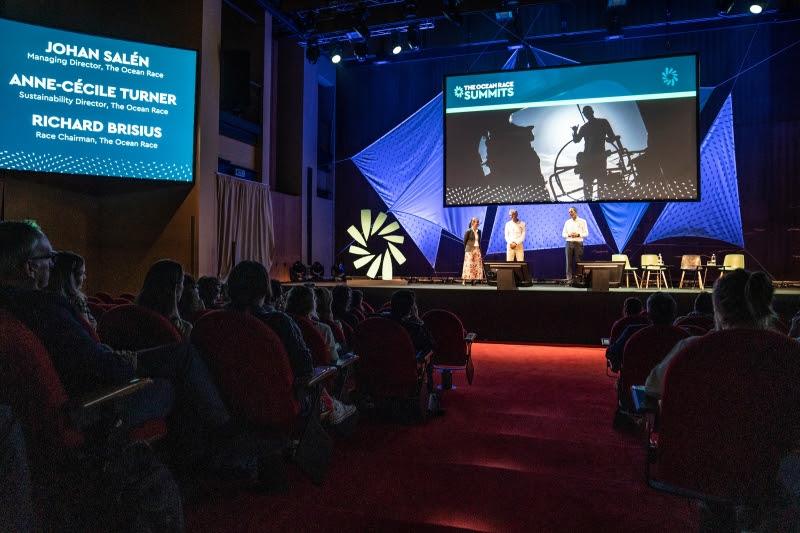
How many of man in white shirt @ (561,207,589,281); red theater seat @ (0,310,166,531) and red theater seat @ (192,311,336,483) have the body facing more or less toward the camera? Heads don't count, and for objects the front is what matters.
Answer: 1

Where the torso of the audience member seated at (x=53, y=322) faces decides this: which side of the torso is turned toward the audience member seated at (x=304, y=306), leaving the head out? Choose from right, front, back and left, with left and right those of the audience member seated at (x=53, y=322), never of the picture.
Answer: front

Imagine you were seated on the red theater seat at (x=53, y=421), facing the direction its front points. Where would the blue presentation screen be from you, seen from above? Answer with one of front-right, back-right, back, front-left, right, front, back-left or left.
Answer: front-left

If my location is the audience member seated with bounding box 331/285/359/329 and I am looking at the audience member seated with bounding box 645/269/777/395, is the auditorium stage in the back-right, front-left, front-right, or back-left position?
back-left

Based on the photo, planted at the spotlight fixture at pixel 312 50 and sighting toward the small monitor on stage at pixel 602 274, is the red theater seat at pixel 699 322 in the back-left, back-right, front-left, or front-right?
front-right

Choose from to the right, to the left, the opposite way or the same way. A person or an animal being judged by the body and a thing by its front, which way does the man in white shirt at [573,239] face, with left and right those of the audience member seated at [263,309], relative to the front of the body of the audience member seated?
the opposite way

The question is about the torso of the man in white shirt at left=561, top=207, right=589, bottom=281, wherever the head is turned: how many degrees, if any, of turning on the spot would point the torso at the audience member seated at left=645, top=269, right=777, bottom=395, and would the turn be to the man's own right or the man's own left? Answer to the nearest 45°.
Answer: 0° — they already face them

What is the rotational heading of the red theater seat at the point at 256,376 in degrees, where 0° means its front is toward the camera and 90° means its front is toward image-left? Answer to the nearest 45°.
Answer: approximately 225°

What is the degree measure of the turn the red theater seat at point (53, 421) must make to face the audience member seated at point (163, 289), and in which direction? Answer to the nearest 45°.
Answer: approximately 45° to its left

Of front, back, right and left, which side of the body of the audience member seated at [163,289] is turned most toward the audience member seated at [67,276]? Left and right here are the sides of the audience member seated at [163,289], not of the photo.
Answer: left

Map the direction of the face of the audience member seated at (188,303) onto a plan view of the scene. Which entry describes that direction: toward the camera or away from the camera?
away from the camera

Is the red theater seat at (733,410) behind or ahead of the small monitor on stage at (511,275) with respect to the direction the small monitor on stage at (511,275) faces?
behind

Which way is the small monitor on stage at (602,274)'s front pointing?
away from the camera

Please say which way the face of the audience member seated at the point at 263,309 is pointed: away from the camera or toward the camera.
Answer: away from the camera

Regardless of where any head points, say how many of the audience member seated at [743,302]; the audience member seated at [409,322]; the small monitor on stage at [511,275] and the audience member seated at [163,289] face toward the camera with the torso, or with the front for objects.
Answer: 0

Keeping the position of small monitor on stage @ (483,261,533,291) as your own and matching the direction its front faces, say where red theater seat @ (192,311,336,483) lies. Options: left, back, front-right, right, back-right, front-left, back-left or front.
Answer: back
